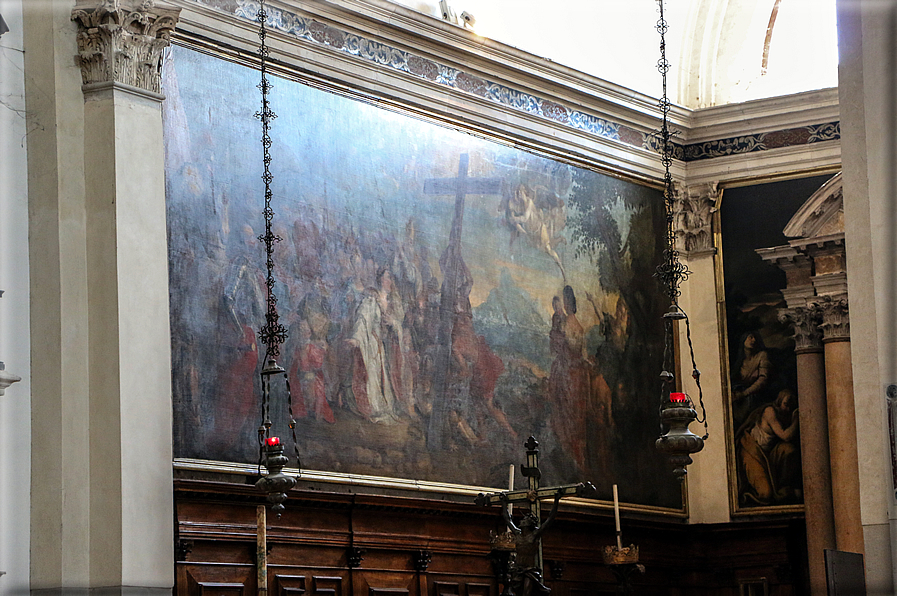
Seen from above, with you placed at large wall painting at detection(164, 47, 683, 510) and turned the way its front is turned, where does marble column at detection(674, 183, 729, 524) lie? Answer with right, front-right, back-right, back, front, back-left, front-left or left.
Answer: left

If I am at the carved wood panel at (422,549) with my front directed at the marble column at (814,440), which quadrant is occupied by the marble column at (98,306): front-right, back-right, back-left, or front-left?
back-right

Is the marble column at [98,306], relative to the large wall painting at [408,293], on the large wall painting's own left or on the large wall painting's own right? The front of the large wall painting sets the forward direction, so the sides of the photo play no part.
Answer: on the large wall painting's own right

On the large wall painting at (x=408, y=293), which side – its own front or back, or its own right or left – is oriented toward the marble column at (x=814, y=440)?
left

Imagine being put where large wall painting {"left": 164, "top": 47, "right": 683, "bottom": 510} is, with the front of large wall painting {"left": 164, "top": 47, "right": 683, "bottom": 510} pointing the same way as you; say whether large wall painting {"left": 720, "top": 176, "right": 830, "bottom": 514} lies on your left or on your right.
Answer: on your left

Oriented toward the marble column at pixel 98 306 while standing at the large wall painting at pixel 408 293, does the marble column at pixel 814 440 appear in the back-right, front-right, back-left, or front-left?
back-left

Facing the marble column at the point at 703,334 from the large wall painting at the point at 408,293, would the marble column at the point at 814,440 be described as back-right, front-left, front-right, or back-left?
front-right

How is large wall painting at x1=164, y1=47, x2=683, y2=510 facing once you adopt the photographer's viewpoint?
facing the viewer and to the right of the viewer
